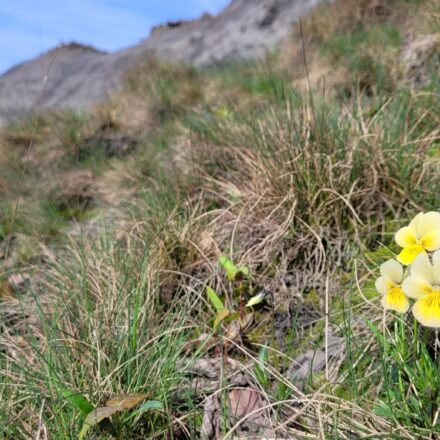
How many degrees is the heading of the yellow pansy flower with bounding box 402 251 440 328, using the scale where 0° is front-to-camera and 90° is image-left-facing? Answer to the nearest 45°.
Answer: approximately 0°

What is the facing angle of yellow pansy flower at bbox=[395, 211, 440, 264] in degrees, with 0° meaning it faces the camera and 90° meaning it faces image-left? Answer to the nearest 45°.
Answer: approximately 0°

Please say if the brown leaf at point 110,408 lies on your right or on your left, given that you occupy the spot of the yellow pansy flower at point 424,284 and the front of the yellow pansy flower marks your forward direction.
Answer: on your right

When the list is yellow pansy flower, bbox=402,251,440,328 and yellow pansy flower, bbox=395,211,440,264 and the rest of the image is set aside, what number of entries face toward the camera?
2

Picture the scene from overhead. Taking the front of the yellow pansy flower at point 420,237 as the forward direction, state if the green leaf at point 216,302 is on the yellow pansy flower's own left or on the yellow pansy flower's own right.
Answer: on the yellow pansy flower's own right
